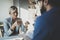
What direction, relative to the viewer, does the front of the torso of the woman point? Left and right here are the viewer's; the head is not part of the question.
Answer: facing the viewer and to the right of the viewer

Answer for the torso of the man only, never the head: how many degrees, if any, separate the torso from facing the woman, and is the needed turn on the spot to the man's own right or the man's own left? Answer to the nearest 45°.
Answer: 0° — they already face them

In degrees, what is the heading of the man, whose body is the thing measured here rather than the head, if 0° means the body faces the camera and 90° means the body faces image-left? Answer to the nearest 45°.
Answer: approximately 135°

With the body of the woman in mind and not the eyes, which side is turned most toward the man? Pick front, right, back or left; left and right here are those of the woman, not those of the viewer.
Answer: front

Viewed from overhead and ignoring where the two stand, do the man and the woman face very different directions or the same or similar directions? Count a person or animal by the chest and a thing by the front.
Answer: very different directions
